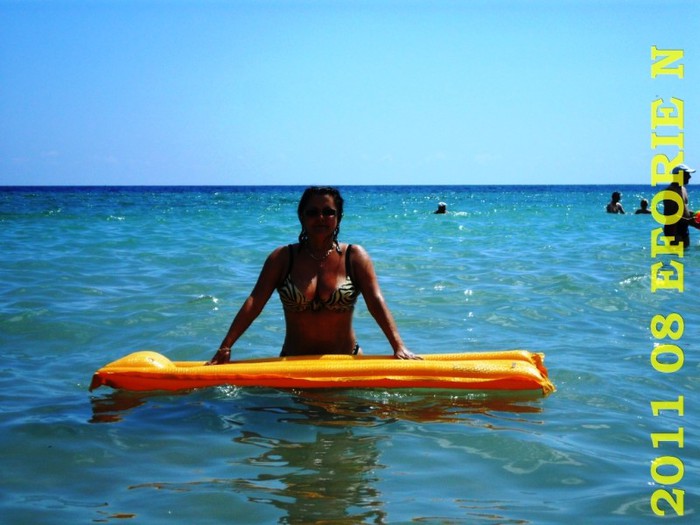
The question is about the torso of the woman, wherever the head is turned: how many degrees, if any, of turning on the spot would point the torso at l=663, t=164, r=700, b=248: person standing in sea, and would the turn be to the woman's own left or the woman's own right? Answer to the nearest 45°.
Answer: approximately 135° to the woman's own left

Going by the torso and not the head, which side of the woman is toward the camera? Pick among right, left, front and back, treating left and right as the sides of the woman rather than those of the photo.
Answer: front

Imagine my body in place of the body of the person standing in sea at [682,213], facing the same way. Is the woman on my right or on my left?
on my right

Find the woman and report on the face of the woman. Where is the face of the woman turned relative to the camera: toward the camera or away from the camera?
toward the camera
